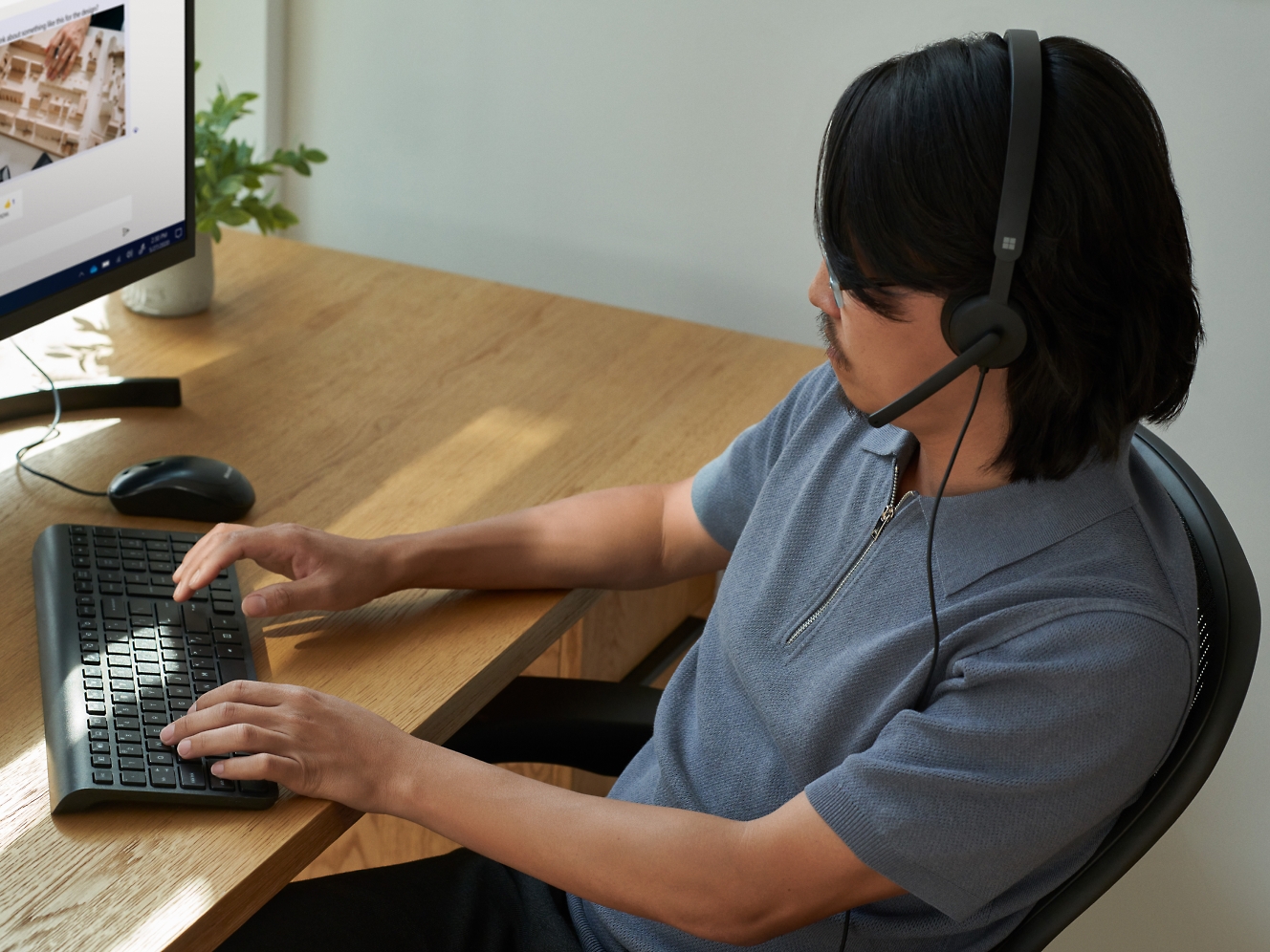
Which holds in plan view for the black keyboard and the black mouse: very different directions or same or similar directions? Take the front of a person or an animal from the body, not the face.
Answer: very different directions

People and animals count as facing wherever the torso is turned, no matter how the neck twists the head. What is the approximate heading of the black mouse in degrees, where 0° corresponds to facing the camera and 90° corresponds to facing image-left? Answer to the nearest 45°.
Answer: approximately 90°

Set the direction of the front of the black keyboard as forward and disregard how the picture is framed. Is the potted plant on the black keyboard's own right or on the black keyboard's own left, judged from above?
on the black keyboard's own left

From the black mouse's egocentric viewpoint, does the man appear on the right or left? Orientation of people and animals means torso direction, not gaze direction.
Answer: on its left

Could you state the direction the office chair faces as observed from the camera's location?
facing to the left of the viewer

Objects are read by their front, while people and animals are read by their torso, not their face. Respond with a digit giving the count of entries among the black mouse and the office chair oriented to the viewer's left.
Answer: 2

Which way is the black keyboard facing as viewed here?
to the viewer's right

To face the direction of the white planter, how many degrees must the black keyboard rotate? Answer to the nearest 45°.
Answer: approximately 90° to its left

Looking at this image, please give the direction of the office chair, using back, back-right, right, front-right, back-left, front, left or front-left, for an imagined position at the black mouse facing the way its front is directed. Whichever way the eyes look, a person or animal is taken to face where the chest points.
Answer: back-left
